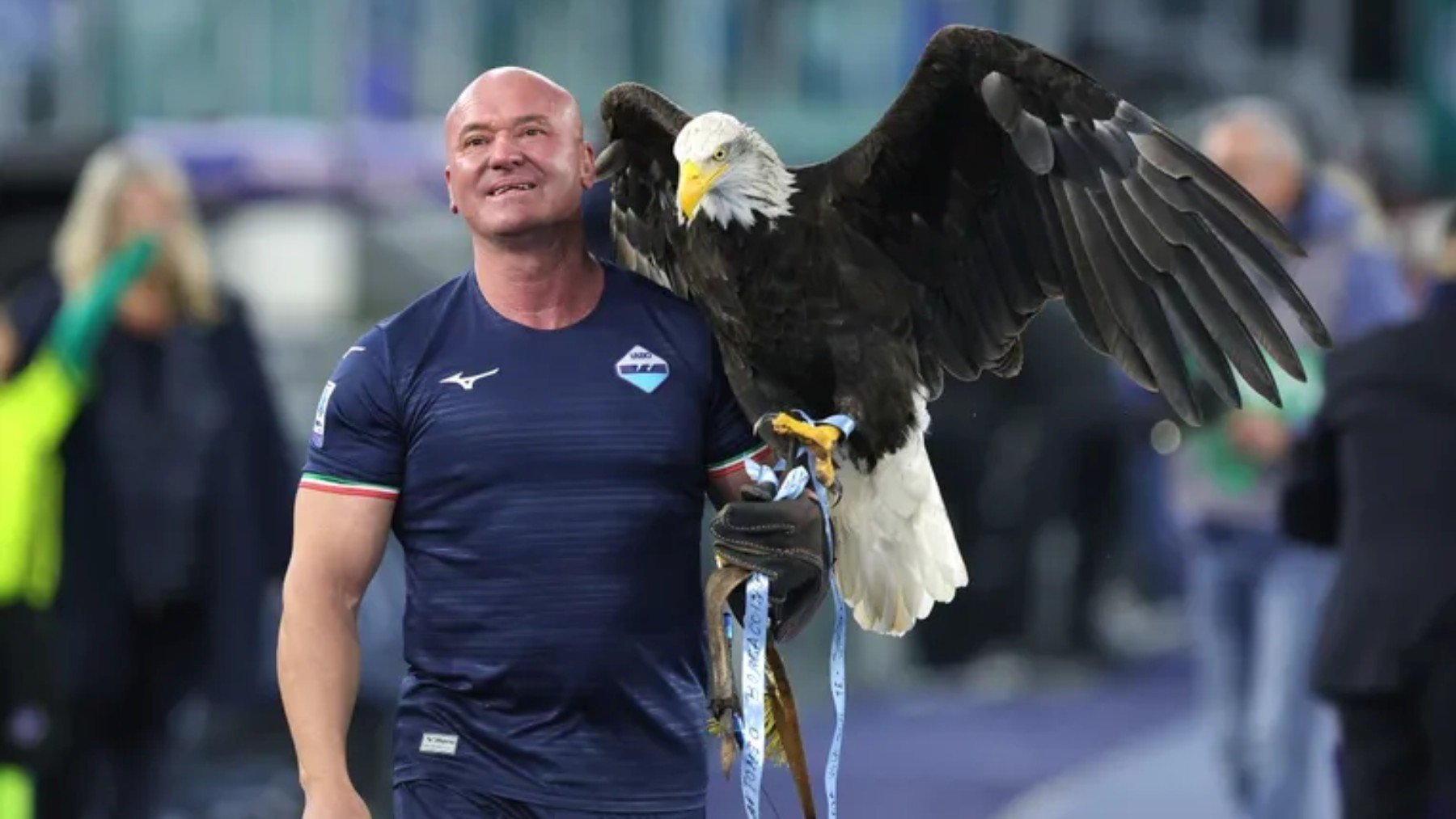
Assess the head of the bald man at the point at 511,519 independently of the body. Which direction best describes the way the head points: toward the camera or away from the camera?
toward the camera

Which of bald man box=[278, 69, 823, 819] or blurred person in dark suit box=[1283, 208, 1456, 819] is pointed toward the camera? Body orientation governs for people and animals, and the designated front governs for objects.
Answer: the bald man

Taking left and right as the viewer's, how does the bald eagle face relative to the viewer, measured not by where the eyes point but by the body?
facing the viewer and to the left of the viewer

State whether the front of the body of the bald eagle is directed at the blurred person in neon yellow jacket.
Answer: no

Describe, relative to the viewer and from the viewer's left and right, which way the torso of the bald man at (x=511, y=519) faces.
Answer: facing the viewer

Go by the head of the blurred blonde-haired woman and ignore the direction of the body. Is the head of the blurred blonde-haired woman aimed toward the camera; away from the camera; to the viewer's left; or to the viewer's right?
toward the camera
